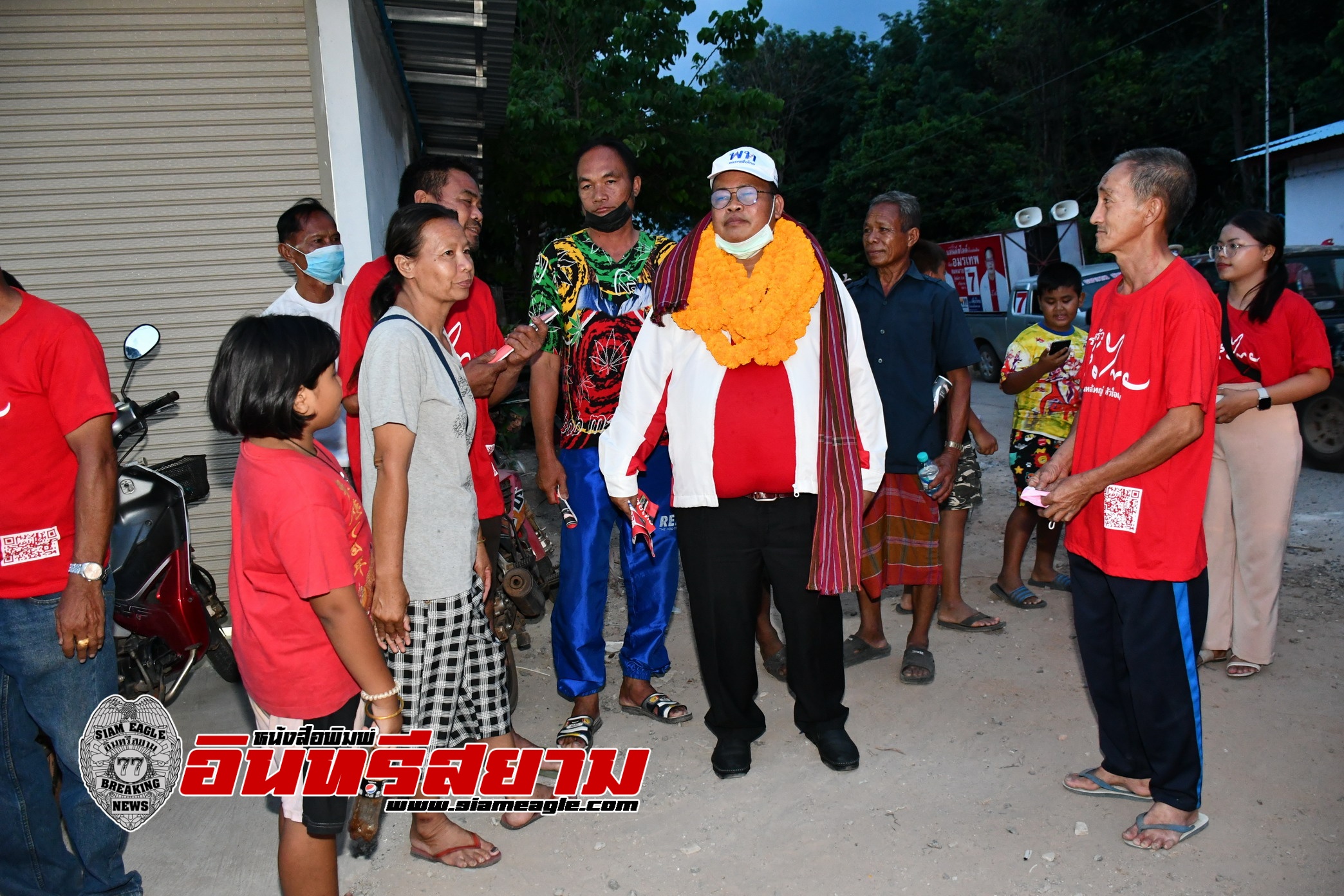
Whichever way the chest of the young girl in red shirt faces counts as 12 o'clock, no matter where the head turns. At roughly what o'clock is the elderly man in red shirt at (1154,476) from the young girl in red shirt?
The elderly man in red shirt is roughly at 12 o'clock from the young girl in red shirt.

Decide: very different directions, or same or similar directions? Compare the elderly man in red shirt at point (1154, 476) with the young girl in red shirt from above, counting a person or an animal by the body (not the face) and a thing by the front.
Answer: very different directions

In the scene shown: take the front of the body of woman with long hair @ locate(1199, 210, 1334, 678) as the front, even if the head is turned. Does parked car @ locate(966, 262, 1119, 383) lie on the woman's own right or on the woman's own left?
on the woman's own right

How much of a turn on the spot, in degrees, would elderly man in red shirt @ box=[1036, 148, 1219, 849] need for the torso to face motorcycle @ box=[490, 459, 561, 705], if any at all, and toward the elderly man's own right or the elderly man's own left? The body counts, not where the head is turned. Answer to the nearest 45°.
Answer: approximately 45° to the elderly man's own right

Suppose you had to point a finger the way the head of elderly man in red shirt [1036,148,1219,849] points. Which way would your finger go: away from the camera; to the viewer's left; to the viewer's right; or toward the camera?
to the viewer's left

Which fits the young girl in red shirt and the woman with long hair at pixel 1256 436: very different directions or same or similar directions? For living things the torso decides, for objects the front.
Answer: very different directions

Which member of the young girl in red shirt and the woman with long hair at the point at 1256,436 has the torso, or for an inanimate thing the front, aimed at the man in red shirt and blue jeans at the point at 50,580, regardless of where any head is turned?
the woman with long hair

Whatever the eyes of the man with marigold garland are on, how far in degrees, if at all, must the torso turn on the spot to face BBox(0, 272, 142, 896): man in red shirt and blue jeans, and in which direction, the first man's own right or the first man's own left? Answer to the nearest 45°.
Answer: approximately 45° to the first man's own right

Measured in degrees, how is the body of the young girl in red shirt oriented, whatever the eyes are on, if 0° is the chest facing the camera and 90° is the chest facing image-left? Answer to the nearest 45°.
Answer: approximately 270°

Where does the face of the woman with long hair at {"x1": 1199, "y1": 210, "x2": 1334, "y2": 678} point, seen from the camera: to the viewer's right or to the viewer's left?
to the viewer's left

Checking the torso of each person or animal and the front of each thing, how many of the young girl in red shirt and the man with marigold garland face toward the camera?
1
